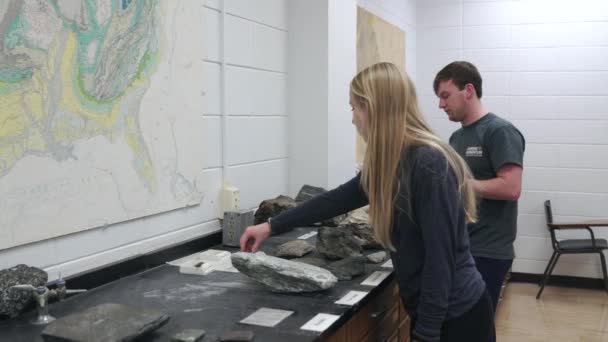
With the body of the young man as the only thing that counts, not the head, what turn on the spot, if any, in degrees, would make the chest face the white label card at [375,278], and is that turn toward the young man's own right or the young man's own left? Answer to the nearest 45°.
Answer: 0° — they already face it

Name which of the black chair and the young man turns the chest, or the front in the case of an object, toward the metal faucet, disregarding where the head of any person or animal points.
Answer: the young man

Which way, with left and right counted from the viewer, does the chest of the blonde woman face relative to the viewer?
facing to the left of the viewer

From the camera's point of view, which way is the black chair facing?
to the viewer's right

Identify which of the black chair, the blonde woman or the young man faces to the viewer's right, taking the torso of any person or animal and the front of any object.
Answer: the black chair

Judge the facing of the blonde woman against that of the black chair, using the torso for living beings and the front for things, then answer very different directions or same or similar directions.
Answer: very different directions

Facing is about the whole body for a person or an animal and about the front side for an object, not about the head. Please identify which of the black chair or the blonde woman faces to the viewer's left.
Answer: the blonde woman

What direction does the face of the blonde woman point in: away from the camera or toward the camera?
away from the camera

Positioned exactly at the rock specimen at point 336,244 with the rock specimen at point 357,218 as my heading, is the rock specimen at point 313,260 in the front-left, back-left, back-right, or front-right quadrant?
back-left

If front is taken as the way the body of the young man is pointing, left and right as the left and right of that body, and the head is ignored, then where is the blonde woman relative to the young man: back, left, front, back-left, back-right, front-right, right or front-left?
front-left

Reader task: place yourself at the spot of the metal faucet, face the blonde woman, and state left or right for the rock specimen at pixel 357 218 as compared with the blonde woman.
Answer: left

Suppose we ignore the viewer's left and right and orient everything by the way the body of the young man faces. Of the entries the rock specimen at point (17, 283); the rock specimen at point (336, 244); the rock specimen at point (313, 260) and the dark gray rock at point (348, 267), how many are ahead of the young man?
4

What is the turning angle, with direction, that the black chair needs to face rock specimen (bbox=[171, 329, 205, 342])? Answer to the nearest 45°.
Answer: approximately 90° to its right
